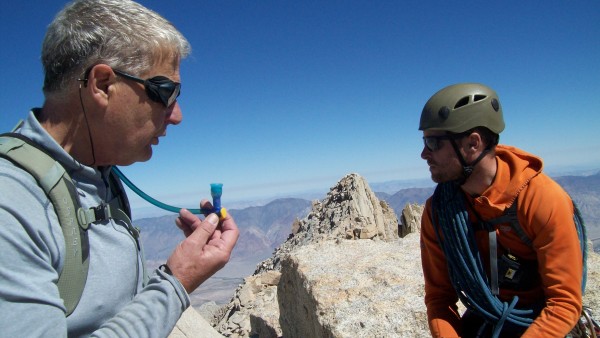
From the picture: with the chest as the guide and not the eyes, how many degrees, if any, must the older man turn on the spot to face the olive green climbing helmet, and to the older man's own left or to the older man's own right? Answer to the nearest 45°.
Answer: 0° — they already face it

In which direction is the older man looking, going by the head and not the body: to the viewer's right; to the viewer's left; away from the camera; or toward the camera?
to the viewer's right

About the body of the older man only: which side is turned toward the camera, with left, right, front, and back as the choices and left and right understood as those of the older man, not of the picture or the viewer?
right

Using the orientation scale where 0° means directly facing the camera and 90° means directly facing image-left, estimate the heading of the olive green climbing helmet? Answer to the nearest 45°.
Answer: approximately 90°

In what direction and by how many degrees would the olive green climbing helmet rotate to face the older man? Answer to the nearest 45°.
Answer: approximately 45° to its left

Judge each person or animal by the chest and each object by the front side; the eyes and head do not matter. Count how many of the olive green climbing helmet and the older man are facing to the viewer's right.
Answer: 1
